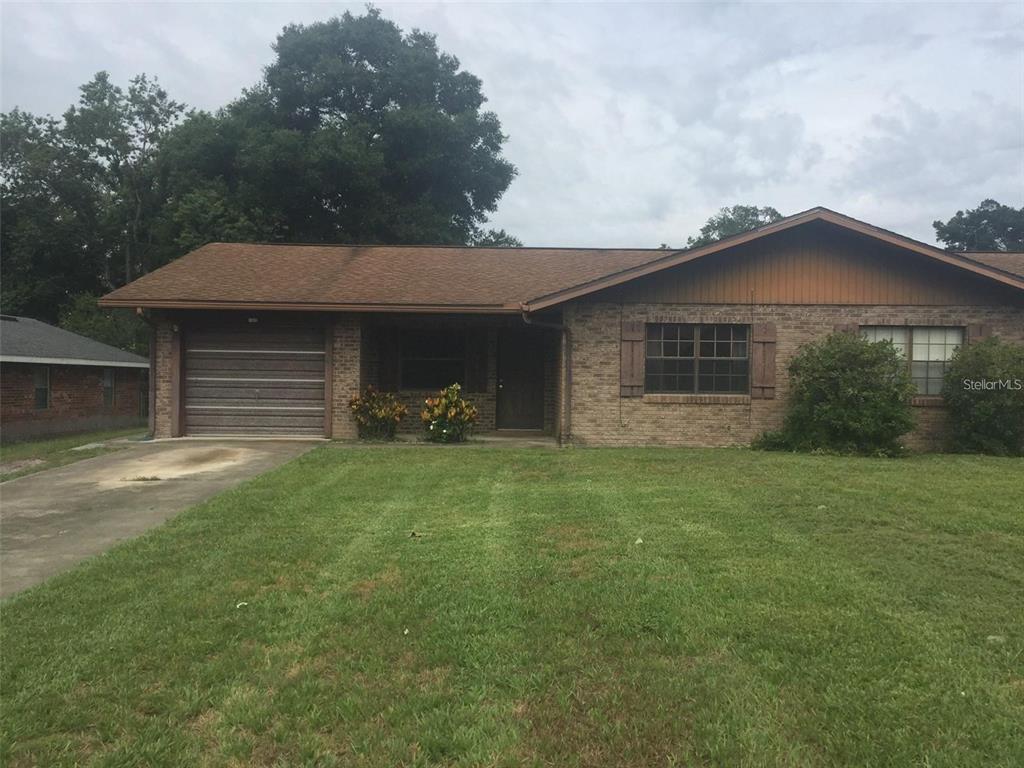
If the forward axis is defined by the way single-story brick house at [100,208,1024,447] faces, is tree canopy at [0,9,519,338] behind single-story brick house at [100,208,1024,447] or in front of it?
behind

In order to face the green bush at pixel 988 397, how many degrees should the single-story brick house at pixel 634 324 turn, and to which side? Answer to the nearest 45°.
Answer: approximately 90° to its left

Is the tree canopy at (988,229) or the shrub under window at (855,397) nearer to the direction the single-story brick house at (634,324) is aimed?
the shrub under window

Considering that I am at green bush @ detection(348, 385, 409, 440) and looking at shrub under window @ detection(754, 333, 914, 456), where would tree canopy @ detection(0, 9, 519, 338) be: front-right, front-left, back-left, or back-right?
back-left

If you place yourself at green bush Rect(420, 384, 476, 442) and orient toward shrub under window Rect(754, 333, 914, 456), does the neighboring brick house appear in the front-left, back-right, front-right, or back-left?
back-left

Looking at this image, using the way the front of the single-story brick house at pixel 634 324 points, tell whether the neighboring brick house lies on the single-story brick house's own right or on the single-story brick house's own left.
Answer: on the single-story brick house's own right

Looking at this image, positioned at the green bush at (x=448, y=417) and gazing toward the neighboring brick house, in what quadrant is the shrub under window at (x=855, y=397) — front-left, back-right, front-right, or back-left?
back-right

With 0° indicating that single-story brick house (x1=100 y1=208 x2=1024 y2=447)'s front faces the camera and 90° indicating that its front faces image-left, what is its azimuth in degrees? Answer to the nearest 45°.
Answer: approximately 0°

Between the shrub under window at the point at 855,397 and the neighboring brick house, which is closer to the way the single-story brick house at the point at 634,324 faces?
the shrub under window

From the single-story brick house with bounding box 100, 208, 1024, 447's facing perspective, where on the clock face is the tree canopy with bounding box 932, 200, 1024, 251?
The tree canopy is roughly at 7 o'clock from the single-story brick house.

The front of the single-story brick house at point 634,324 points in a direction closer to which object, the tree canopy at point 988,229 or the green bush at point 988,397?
the green bush

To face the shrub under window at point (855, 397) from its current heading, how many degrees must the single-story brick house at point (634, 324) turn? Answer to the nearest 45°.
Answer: approximately 90° to its left
